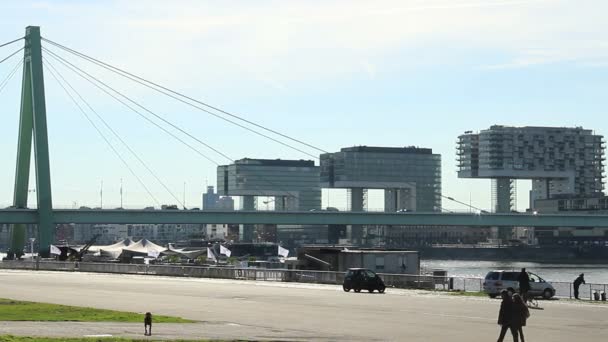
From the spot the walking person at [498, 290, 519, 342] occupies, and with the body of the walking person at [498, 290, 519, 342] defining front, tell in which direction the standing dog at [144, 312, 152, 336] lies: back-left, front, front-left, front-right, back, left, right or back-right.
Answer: front

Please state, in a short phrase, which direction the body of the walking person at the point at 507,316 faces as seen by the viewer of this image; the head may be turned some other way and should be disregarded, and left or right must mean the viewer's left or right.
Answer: facing to the left of the viewer
